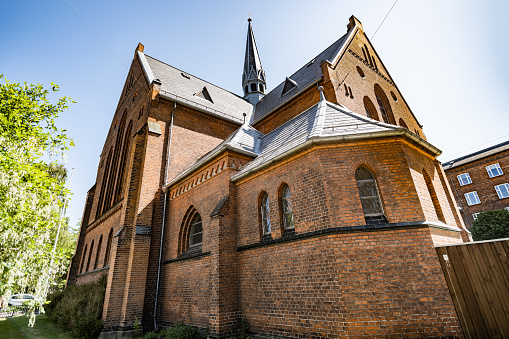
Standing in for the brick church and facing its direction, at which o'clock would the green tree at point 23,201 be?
The green tree is roughly at 10 o'clock from the brick church.

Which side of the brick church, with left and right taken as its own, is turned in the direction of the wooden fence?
back

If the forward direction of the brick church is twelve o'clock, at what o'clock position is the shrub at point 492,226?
The shrub is roughly at 3 o'clock from the brick church.

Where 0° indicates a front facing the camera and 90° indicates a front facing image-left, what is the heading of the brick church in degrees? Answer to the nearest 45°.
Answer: approximately 135°
